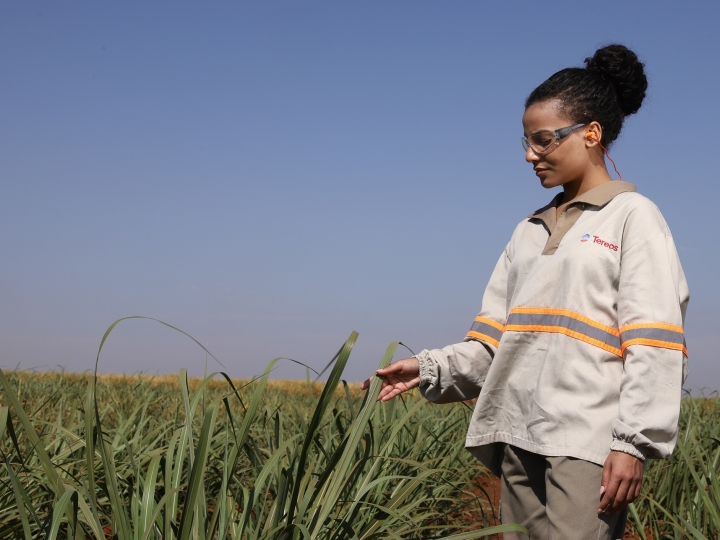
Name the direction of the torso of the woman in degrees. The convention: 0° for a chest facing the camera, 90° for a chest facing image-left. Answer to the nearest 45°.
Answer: approximately 45°
